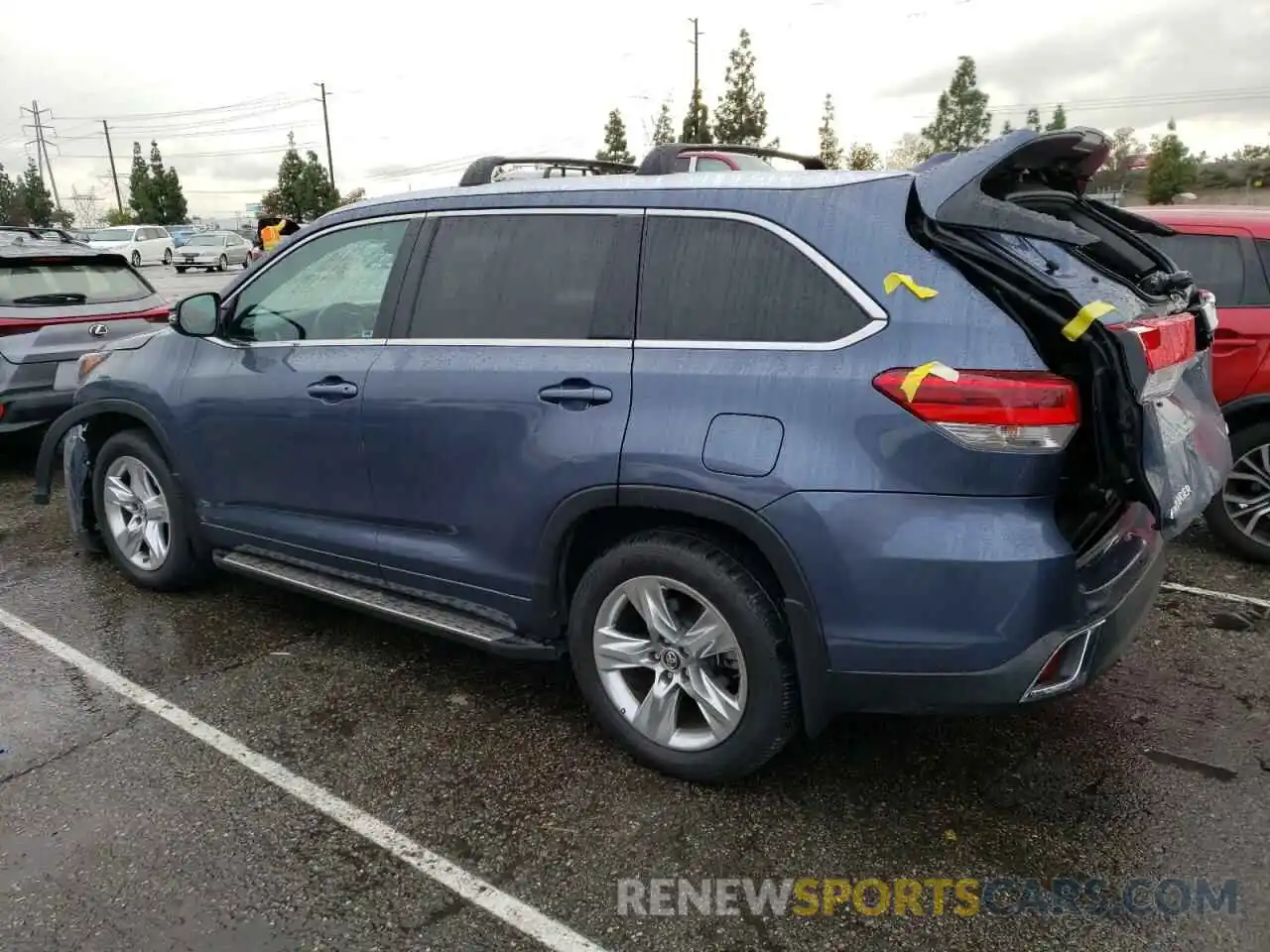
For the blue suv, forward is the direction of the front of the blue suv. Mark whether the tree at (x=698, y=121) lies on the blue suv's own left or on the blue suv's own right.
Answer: on the blue suv's own right

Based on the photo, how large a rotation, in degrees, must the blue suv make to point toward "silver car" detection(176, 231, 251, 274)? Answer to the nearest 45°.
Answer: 0° — it already faces it

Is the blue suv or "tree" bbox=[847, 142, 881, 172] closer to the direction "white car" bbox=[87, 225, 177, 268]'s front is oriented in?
the blue suv

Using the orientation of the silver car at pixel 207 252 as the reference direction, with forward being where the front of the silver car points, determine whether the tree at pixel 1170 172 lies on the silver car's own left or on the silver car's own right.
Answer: on the silver car's own left

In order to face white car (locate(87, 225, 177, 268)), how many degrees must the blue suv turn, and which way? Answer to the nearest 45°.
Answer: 0° — it already faces it

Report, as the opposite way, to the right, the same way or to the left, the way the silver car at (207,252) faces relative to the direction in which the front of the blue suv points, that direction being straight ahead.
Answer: to the left

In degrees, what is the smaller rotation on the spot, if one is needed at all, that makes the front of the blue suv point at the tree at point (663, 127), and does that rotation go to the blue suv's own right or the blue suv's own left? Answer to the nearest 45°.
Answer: approximately 45° to the blue suv's own right

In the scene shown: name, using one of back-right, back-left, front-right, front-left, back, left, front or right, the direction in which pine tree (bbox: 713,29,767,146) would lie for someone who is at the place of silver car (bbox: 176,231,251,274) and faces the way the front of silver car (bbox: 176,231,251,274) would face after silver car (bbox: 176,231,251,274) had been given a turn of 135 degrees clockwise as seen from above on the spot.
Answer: right

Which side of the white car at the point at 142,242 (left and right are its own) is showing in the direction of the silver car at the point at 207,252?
left

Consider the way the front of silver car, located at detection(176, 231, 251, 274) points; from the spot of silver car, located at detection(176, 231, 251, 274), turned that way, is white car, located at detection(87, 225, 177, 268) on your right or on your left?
on your right

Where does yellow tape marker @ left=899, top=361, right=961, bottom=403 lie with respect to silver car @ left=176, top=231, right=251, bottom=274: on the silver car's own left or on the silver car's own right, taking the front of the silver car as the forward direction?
on the silver car's own left
